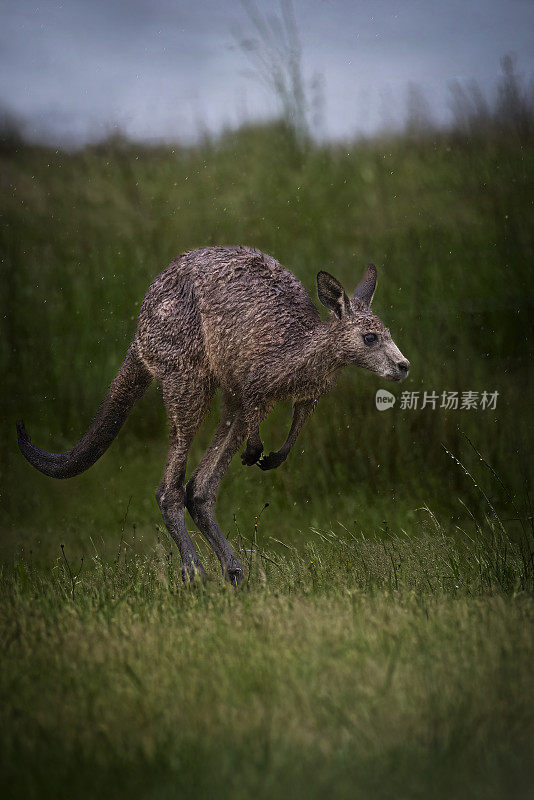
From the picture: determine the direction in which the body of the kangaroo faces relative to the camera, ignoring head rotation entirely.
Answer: to the viewer's right
